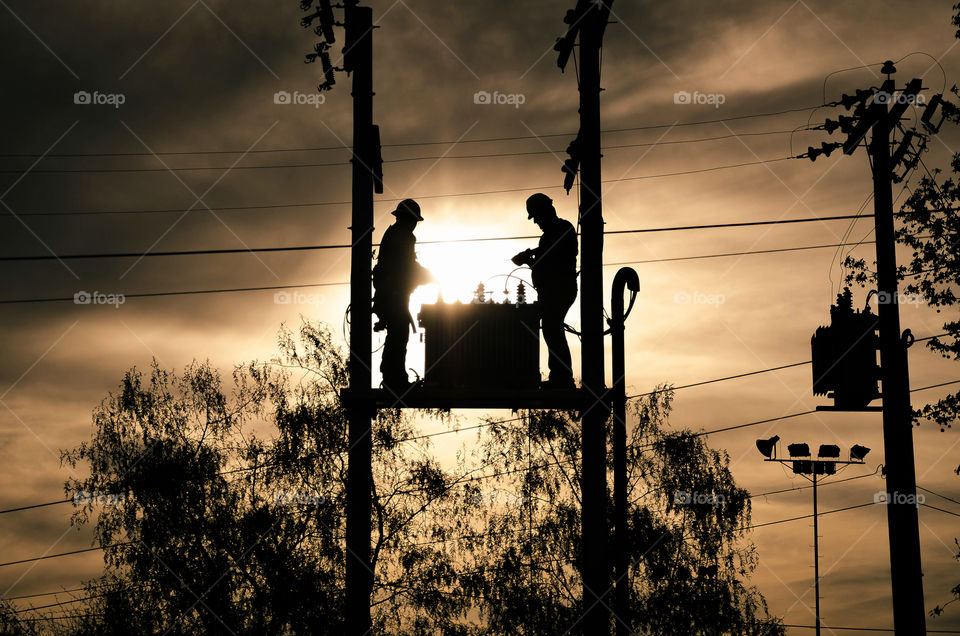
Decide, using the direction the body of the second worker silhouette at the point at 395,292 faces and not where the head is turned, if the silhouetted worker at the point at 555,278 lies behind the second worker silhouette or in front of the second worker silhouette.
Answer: in front

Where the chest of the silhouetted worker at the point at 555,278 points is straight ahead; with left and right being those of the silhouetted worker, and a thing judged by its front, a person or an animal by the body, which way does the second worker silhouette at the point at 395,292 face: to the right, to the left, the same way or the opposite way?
the opposite way

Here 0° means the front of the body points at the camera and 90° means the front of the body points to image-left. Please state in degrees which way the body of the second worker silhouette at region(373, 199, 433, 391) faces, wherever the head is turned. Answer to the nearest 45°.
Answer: approximately 270°

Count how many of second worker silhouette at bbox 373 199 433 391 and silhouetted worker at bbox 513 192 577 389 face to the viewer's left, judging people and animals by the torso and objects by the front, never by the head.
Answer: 1

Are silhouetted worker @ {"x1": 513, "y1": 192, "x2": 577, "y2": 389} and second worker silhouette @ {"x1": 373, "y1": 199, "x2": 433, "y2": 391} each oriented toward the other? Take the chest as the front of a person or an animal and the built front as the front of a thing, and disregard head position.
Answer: yes

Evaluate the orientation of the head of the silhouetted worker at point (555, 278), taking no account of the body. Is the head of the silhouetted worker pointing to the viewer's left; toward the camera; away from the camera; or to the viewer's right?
to the viewer's left

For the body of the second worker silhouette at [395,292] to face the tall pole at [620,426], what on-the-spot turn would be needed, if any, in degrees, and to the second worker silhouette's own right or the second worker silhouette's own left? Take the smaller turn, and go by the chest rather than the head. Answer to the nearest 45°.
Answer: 0° — they already face it

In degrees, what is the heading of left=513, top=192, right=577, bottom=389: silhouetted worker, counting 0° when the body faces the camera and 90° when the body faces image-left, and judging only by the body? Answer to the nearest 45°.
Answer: approximately 90°

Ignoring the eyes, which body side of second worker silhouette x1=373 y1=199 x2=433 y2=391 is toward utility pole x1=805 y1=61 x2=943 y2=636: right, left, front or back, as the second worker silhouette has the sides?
front
